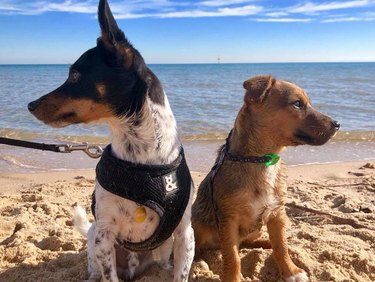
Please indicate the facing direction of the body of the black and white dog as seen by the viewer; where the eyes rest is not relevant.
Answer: toward the camera

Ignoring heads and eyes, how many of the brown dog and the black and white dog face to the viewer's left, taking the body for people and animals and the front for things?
0

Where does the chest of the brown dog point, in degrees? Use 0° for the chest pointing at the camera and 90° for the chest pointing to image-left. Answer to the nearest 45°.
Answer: approximately 315°

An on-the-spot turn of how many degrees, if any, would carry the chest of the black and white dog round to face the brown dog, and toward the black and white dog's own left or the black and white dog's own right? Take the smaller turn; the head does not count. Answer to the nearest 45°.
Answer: approximately 90° to the black and white dog's own left

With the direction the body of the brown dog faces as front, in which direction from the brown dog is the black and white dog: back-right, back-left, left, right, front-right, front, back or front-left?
right
